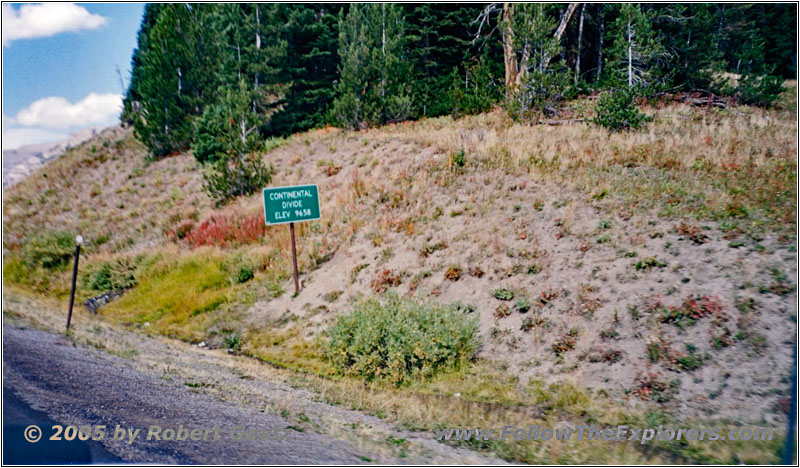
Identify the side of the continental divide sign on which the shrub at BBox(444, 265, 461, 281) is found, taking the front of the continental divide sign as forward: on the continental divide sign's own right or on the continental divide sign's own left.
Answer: on the continental divide sign's own left

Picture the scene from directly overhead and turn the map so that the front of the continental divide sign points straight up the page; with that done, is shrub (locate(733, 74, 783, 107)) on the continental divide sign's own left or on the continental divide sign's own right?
on the continental divide sign's own left

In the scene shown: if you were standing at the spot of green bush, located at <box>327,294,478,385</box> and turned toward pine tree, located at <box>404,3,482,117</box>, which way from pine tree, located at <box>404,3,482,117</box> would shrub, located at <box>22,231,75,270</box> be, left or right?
left

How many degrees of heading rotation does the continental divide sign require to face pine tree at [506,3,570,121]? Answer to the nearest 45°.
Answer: approximately 135° to its left

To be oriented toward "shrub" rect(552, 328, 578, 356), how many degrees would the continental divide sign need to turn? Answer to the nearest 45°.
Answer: approximately 45° to its left

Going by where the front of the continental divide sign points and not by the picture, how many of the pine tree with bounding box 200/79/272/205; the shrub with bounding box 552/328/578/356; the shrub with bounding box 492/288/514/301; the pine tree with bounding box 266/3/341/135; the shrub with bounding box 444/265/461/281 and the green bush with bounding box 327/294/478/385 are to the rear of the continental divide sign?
2

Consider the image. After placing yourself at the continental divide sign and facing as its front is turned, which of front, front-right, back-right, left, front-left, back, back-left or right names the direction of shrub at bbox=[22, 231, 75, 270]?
back-right

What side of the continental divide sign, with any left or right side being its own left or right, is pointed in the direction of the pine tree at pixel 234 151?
back

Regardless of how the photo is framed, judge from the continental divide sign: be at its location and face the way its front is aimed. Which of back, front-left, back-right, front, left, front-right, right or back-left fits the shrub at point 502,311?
front-left

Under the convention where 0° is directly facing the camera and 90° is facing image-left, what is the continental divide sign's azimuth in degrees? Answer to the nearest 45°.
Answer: approximately 0°

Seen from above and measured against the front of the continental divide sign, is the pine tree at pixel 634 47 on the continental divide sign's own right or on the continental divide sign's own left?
on the continental divide sign's own left
